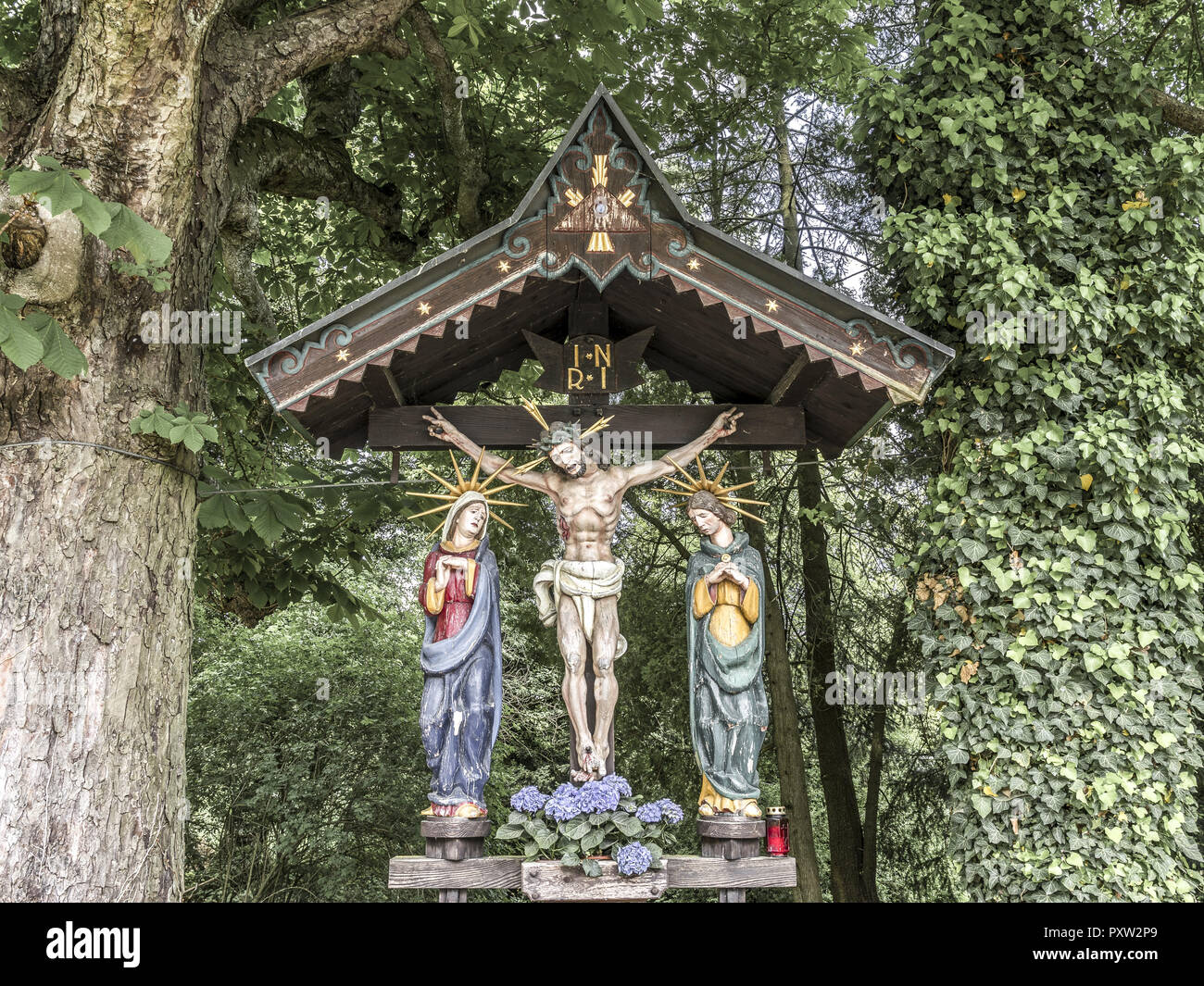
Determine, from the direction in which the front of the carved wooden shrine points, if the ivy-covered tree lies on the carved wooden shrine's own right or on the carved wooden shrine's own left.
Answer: on the carved wooden shrine's own left

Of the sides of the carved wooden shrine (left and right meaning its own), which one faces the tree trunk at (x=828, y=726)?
back

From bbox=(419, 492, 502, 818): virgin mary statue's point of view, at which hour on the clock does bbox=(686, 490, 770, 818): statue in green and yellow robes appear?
bbox=(686, 490, 770, 818): statue in green and yellow robes is roughly at 9 o'clock from bbox=(419, 492, 502, 818): virgin mary statue.

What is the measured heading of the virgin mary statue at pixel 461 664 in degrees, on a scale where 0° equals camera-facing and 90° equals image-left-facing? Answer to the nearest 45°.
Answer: approximately 0°
